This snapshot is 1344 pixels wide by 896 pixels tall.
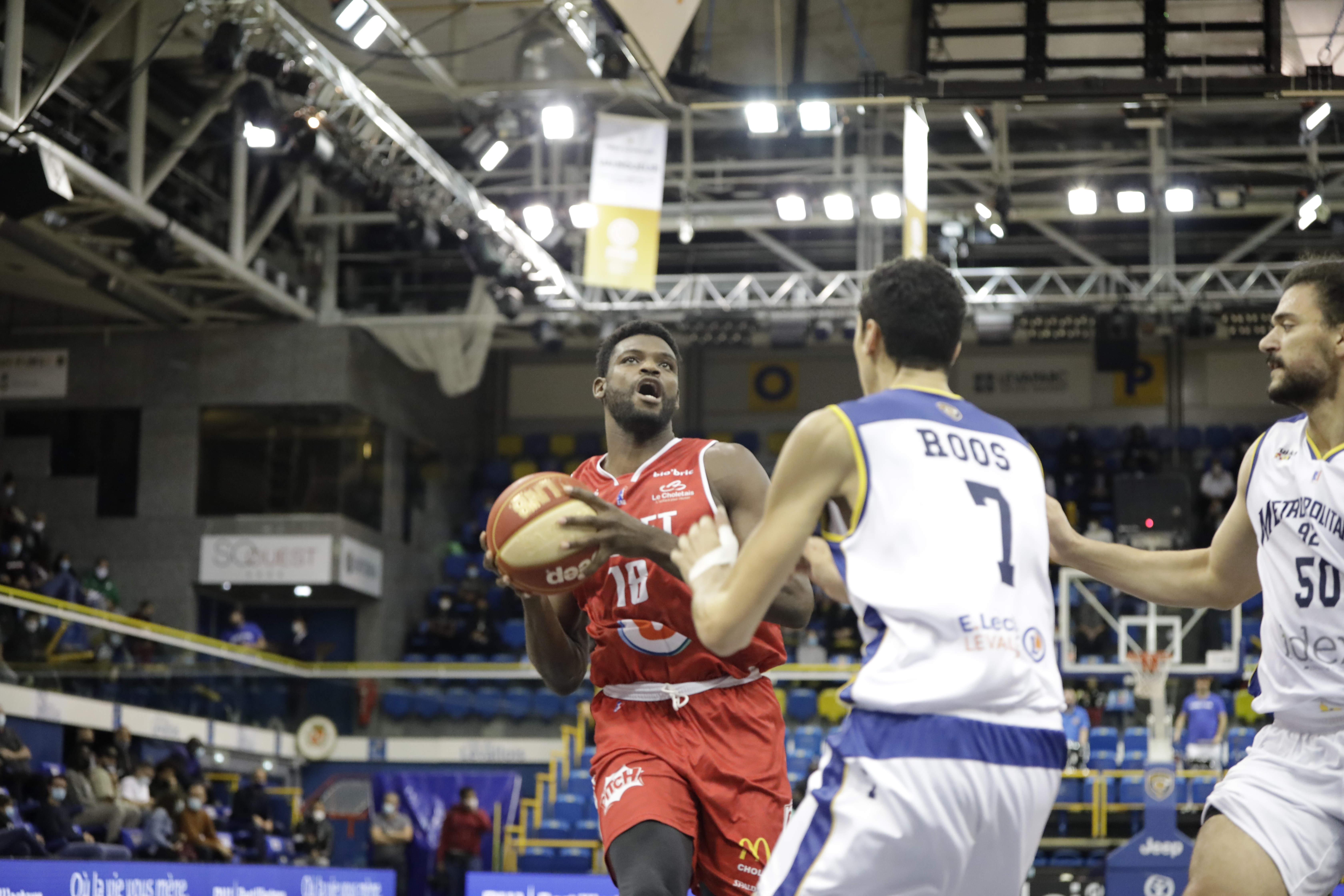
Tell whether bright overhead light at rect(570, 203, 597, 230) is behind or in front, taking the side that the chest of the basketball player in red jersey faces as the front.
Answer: behind

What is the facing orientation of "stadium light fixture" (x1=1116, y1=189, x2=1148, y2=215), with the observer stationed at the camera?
facing the viewer

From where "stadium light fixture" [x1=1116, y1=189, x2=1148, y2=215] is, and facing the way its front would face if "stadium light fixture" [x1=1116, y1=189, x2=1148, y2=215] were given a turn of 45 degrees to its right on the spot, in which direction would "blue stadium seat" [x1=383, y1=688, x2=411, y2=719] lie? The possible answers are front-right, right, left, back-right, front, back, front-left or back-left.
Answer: front-right

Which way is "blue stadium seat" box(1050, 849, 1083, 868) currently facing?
toward the camera

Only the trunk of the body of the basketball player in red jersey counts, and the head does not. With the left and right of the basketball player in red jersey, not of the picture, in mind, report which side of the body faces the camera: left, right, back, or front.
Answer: front

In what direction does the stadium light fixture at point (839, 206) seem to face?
toward the camera

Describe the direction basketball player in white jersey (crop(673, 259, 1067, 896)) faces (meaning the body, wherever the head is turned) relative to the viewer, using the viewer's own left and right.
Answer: facing away from the viewer and to the left of the viewer

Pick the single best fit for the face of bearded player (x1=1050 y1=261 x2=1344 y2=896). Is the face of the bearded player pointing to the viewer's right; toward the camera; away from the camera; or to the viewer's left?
to the viewer's left

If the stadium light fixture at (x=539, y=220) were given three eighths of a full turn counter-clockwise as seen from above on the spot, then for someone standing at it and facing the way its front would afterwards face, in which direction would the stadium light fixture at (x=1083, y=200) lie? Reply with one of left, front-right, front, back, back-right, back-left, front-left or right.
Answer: front-right

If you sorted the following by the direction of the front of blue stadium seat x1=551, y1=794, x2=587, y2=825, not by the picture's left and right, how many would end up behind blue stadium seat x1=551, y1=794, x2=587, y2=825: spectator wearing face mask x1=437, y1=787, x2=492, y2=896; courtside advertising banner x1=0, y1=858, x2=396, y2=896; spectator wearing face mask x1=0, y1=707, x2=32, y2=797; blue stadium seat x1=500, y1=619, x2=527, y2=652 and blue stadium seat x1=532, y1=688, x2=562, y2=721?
2
